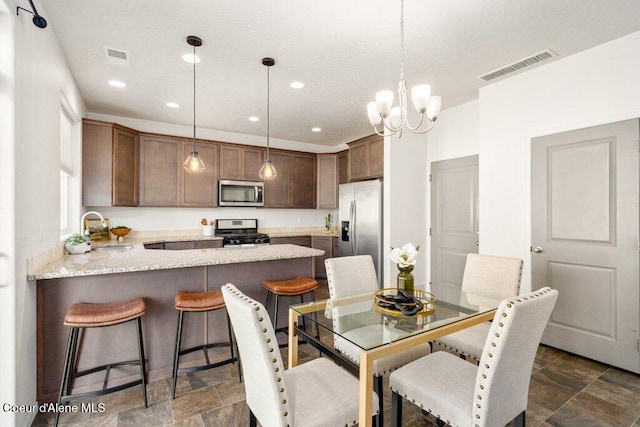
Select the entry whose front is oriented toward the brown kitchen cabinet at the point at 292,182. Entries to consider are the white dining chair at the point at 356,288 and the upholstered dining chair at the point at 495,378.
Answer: the upholstered dining chair

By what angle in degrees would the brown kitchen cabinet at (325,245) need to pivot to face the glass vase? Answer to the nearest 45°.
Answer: approximately 45° to its left

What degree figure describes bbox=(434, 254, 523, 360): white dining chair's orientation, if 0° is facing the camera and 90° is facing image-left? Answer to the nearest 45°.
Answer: approximately 45°

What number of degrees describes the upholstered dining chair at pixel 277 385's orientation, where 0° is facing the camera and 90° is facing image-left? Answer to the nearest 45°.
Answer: approximately 225°

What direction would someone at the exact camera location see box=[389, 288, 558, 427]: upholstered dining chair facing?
facing away from the viewer and to the left of the viewer

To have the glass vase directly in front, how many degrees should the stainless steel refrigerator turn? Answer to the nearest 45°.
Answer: approximately 45° to its left

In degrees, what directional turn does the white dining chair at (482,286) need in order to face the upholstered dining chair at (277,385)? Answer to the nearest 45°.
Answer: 0° — it already faces it
